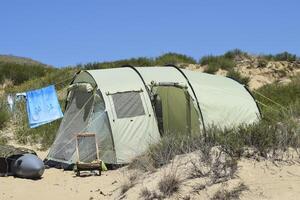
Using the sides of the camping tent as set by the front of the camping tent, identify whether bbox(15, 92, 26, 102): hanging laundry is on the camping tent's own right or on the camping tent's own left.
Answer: on the camping tent's own right

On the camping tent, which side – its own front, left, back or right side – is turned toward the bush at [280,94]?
back

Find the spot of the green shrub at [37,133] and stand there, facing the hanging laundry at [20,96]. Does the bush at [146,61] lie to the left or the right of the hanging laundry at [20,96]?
right

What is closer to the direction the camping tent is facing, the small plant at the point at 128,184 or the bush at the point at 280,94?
the small plant

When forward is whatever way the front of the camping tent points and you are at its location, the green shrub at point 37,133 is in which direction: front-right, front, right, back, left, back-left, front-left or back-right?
right

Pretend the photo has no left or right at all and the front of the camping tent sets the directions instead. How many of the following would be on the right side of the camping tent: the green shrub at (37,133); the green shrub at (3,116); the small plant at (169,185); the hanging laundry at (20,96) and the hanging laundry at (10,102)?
4

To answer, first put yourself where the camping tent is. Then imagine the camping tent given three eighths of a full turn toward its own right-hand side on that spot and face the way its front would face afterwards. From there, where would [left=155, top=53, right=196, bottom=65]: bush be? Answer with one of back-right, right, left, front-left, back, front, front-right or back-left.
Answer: front

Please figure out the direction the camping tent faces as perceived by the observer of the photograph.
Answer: facing the viewer and to the left of the viewer

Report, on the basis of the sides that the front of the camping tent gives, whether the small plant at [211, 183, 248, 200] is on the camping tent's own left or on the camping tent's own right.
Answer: on the camping tent's own left

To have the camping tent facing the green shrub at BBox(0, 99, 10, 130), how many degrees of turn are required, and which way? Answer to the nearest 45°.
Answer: approximately 90° to its right

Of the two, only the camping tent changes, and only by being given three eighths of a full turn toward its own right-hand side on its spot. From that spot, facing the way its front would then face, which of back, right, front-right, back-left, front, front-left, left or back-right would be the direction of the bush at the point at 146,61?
front
